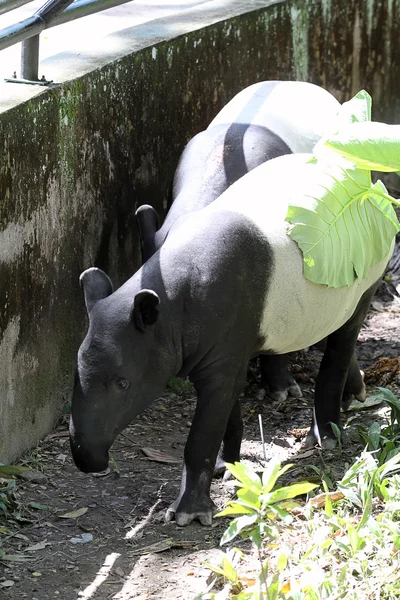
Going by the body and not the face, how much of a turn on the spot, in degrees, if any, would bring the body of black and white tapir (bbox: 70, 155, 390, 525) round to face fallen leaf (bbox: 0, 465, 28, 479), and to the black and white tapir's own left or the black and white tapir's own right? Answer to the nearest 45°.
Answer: approximately 45° to the black and white tapir's own right

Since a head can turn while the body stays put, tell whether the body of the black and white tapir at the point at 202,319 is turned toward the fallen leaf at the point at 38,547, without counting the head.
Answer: yes

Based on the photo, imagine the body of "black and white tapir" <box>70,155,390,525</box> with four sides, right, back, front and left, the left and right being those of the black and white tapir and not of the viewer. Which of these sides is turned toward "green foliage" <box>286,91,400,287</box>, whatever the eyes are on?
back

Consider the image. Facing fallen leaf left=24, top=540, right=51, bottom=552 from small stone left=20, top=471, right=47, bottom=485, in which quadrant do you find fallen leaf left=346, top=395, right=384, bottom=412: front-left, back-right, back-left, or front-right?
back-left

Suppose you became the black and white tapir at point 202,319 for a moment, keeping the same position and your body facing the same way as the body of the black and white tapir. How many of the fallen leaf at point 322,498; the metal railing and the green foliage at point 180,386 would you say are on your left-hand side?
1
